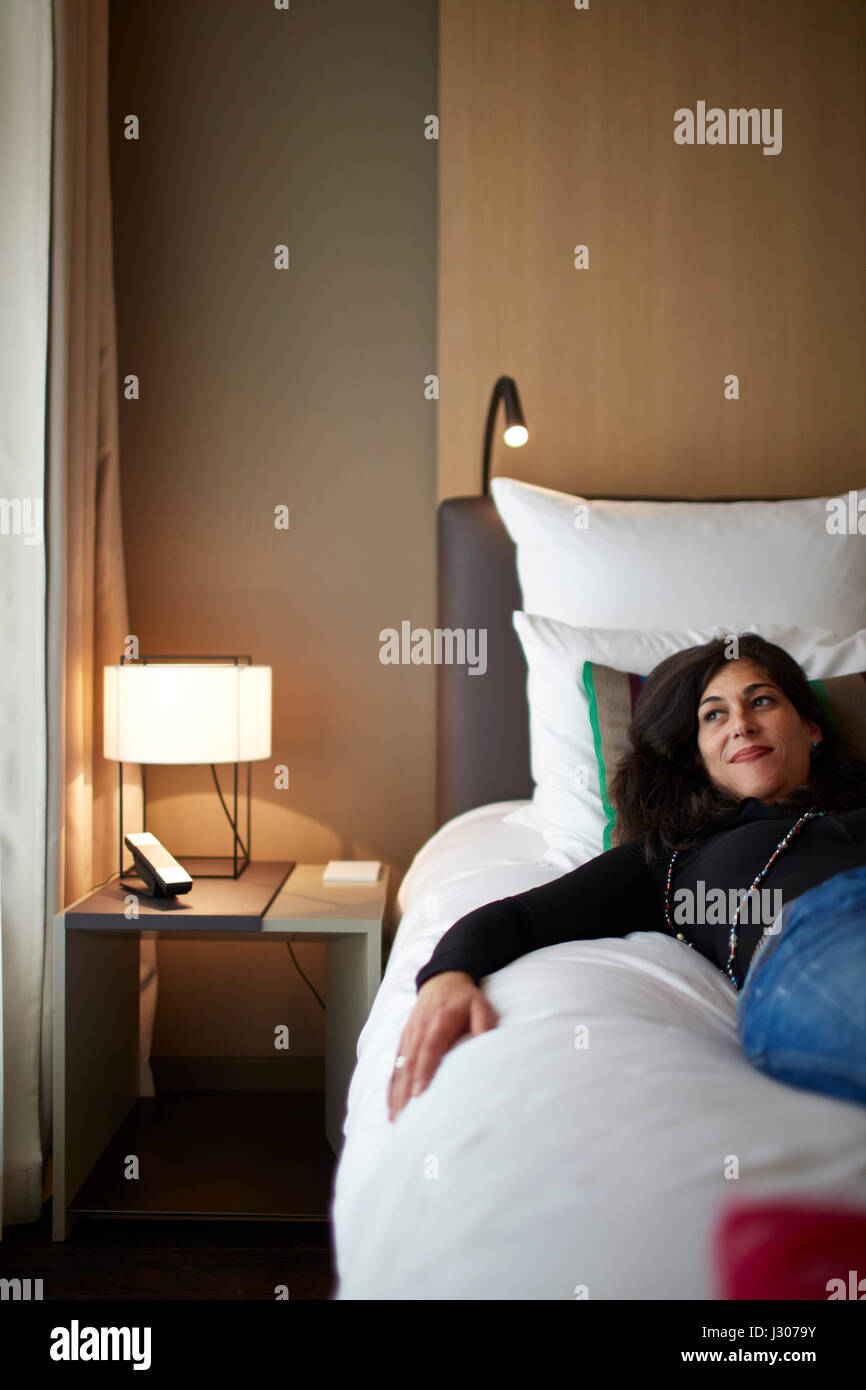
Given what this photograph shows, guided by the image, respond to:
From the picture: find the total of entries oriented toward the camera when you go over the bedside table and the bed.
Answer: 2

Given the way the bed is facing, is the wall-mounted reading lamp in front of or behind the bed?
behind

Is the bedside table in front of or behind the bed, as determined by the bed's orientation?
behind

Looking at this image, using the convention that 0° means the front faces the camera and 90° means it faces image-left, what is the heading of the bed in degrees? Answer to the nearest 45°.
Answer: approximately 0°

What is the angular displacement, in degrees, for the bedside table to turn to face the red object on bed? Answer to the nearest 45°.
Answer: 0° — it already faces it

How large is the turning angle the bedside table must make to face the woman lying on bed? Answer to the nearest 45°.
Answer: approximately 45° to its left

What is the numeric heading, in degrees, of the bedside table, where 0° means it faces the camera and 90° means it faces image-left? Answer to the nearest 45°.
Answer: approximately 0°
